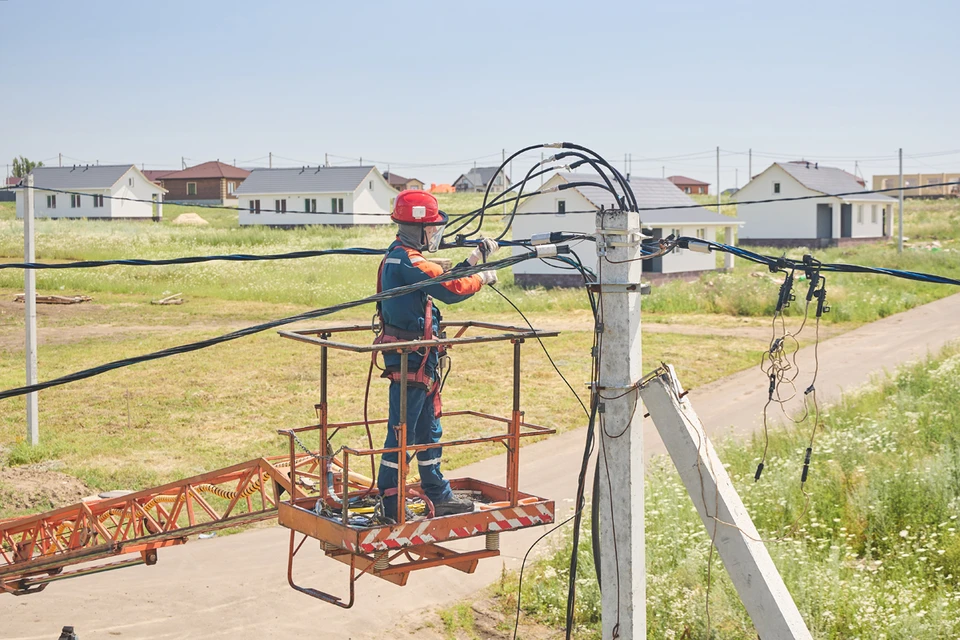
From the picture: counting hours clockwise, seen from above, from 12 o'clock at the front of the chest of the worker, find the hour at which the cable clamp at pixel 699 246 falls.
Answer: The cable clamp is roughly at 1 o'clock from the worker.

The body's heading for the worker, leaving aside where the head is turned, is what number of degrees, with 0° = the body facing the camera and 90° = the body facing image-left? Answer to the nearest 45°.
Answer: approximately 270°

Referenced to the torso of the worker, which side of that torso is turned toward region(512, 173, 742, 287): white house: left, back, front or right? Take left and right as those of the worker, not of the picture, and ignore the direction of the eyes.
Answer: left

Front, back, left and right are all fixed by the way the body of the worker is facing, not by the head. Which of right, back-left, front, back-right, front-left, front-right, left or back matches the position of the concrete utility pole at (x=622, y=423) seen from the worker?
front-right

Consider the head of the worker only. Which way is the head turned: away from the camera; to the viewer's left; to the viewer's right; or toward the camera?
to the viewer's right

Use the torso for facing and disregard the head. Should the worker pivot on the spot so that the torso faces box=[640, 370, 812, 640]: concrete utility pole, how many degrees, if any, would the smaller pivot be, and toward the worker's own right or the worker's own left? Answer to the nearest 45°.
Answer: approximately 45° to the worker's own right

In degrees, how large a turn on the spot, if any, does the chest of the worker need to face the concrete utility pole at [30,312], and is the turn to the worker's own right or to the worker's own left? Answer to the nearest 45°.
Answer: approximately 135° to the worker's own left
